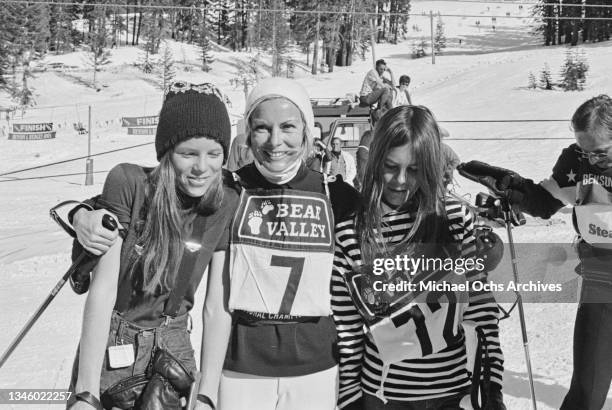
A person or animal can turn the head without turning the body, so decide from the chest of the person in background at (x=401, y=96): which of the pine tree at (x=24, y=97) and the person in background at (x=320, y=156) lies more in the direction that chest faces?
the person in background

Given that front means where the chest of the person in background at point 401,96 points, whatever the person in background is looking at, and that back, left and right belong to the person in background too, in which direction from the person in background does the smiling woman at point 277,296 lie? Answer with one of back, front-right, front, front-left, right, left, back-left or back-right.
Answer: front

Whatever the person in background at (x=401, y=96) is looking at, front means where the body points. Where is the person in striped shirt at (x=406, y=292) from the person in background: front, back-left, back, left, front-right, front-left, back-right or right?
front

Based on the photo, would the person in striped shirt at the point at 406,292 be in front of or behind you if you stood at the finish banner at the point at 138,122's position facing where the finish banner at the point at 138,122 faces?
in front

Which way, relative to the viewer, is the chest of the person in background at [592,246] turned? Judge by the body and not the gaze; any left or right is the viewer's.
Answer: facing the viewer

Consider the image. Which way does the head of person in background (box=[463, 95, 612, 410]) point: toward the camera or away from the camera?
toward the camera

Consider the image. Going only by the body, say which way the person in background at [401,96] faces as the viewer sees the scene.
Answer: toward the camera

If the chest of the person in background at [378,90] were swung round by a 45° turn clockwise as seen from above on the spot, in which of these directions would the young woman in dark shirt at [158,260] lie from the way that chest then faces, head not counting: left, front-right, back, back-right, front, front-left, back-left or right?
front

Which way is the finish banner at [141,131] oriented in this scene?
toward the camera

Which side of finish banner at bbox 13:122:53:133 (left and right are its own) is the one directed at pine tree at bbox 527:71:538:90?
left

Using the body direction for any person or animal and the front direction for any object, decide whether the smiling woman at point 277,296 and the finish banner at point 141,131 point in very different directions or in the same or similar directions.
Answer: same or similar directions

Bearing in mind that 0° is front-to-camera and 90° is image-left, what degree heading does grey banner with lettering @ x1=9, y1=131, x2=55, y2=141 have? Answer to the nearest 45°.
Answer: approximately 0°

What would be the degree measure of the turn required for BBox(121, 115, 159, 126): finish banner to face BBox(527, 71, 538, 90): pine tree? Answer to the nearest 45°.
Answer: approximately 90° to its left
